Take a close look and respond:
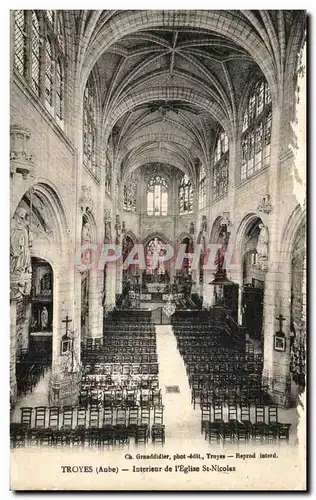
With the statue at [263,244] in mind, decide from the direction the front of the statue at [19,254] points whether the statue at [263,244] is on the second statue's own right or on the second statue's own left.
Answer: on the second statue's own left

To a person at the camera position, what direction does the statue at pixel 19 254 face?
facing the viewer and to the right of the viewer

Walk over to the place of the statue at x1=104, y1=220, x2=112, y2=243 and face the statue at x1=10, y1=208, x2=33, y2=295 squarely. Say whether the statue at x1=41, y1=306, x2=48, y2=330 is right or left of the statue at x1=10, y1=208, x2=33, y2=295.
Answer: right

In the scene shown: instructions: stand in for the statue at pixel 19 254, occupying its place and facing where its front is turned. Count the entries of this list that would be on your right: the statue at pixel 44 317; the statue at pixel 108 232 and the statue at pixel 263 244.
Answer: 0

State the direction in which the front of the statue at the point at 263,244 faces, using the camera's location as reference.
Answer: facing the viewer and to the left of the viewer

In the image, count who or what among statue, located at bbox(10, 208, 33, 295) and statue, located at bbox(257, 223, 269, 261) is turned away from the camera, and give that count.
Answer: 0

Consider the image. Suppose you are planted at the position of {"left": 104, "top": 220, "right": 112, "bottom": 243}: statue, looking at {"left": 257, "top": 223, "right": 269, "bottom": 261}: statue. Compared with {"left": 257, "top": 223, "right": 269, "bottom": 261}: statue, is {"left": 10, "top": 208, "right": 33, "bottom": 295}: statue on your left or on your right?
right

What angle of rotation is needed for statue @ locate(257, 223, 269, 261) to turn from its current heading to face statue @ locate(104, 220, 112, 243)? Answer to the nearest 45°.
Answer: approximately 90° to its right

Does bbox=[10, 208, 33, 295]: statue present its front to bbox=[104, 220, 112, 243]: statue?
no

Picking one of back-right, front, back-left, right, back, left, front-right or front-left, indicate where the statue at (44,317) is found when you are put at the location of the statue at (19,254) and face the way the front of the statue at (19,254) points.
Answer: back-left

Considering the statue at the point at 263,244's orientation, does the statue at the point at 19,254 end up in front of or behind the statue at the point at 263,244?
in front
